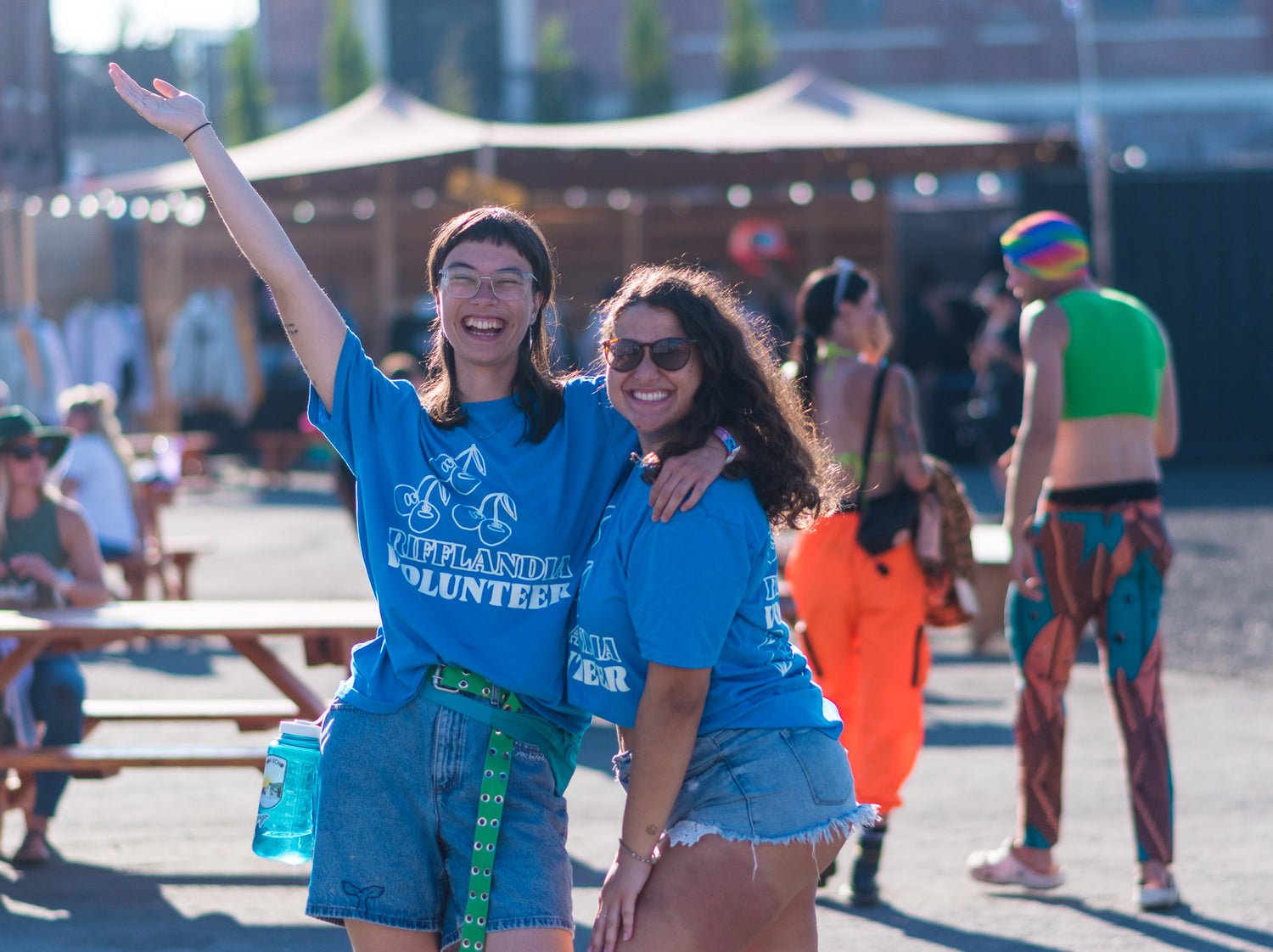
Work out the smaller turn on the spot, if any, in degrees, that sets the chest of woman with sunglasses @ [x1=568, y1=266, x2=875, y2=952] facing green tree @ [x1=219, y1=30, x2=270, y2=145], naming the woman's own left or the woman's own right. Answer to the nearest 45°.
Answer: approximately 90° to the woman's own right

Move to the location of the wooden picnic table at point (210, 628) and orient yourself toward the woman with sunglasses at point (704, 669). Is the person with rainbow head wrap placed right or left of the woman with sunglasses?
left
